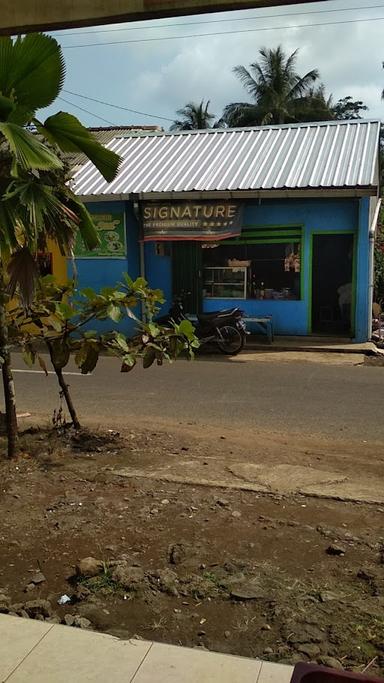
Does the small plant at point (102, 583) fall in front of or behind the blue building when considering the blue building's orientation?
in front

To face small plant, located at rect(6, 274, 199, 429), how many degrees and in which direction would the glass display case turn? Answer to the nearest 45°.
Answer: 0° — it already faces it

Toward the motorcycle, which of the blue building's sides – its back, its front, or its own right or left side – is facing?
front

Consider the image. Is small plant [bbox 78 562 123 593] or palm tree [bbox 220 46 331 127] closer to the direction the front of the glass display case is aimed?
the small plant

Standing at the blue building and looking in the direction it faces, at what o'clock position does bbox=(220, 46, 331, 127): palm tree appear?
The palm tree is roughly at 6 o'clock from the blue building.

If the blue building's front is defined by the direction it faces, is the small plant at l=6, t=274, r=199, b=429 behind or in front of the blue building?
in front

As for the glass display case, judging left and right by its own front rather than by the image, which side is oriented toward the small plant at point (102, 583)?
front

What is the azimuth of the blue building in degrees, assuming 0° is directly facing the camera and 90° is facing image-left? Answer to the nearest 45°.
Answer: approximately 0°

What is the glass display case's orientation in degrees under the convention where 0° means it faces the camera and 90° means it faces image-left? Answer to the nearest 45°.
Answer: approximately 0°

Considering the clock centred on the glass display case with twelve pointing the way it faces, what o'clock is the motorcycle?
The motorcycle is roughly at 12 o'clock from the glass display case.
